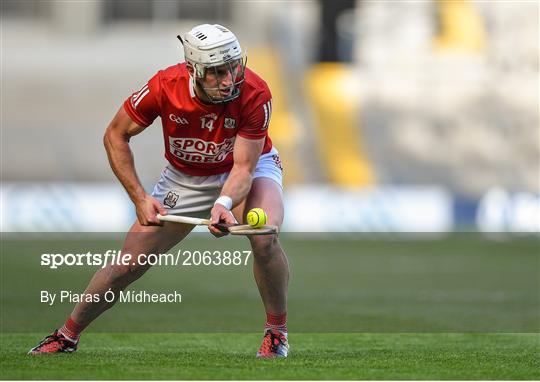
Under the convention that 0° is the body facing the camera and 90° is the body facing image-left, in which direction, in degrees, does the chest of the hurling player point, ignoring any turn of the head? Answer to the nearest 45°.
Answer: approximately 0°

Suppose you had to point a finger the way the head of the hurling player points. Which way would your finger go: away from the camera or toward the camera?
toward the camera
